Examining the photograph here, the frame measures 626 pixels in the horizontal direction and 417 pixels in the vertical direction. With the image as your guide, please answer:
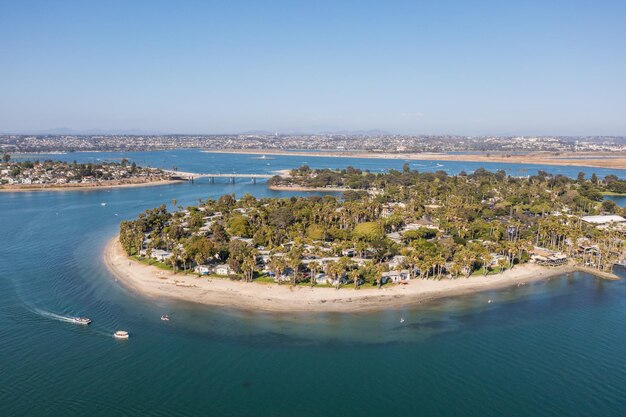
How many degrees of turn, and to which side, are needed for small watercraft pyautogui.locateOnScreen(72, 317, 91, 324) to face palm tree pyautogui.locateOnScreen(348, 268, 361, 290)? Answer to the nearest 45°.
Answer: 0° — it already faces it

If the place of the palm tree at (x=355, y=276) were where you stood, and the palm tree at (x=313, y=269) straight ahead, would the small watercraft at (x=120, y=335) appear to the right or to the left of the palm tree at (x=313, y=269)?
left

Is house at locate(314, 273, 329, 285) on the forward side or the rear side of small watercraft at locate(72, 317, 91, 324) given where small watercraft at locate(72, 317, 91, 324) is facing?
on the forward side

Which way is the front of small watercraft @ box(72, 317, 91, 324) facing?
to the viewer's right

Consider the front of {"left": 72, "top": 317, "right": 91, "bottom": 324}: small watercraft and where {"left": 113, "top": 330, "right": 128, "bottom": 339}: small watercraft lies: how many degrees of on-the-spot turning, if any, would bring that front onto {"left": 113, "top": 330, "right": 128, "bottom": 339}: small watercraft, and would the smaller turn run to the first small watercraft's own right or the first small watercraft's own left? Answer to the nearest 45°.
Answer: approximately 45° to the first small watercraft's own right

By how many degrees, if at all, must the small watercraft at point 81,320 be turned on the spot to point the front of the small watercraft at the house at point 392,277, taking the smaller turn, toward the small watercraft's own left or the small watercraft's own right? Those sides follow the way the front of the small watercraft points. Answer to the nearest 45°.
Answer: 0° — it already faces it
